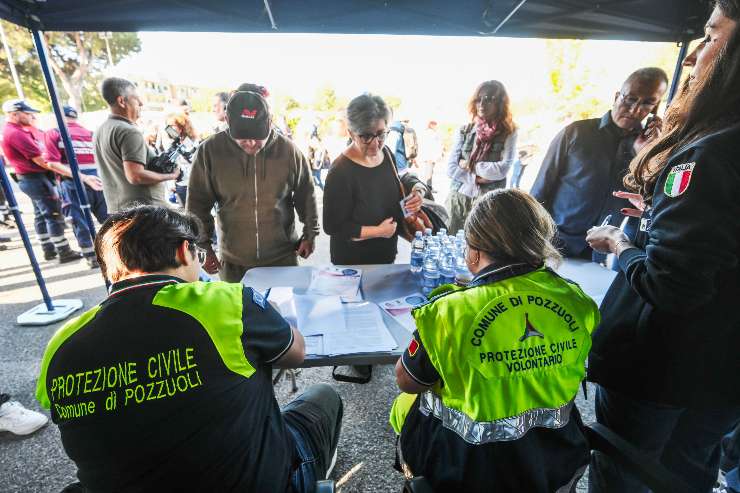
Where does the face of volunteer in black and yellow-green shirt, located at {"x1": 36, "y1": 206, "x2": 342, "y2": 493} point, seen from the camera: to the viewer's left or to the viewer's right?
to the viewer's right

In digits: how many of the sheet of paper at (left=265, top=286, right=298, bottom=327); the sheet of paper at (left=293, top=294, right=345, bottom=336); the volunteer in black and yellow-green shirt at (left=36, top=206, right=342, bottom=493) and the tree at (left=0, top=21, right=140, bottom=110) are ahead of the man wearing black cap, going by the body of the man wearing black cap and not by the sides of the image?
3

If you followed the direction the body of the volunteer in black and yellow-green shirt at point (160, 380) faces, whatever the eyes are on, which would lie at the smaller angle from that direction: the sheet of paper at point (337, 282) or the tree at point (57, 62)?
the sheet of paper

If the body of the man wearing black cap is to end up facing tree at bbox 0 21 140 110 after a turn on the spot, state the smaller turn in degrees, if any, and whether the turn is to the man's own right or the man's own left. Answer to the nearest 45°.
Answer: approximately 180°

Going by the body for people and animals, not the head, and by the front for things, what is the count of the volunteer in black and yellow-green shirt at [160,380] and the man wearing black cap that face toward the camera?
1

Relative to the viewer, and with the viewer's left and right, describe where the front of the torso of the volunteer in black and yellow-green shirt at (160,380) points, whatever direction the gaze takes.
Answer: facing away from the viewer and to the right of the viewer

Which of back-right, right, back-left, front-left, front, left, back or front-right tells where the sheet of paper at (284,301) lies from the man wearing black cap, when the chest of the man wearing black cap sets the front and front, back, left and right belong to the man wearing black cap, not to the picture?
front

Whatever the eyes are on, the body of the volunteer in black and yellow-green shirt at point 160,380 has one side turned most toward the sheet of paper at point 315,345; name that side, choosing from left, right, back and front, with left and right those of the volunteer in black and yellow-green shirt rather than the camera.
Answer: front

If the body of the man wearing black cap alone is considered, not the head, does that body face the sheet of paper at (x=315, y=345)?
yes

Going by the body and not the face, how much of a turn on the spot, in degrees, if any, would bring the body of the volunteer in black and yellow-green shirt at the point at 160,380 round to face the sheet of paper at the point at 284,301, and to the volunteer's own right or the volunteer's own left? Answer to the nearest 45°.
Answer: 0° — they already face it

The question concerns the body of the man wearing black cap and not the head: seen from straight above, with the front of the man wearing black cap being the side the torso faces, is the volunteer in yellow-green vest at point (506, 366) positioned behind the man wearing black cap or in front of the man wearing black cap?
in front

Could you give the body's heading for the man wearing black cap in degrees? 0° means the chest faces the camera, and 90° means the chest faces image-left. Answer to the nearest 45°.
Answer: approximately 0°

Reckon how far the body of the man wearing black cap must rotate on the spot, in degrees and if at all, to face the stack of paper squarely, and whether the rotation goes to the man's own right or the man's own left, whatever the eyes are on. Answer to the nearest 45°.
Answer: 0° — they already face it

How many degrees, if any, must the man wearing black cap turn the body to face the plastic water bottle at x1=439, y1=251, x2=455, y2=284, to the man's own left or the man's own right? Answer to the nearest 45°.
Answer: approximately 45° to the man's own left
